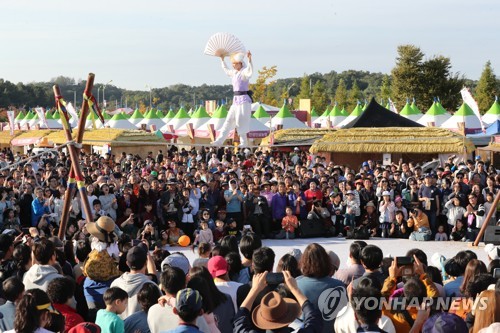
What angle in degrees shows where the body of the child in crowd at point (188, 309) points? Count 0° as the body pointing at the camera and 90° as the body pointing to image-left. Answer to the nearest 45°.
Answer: approximately 180°

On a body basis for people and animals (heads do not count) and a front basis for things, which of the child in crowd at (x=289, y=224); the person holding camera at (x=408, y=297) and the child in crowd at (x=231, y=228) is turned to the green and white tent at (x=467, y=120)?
the person holding camera

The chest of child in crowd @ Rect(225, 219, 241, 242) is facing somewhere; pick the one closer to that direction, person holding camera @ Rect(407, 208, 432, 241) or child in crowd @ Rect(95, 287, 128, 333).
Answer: the child in crowd

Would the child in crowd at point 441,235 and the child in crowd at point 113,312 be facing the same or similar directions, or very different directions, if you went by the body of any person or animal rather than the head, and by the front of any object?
very different directions

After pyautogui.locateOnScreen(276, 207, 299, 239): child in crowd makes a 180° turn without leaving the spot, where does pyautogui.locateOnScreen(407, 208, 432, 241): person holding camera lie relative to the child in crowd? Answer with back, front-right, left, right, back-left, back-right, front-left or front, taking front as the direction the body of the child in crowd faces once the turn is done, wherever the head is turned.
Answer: right

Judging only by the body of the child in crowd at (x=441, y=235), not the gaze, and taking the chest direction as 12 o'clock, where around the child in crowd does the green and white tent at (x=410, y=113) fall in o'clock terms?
The green and white tent is roughly at 6 o'clock from the child in crowd.

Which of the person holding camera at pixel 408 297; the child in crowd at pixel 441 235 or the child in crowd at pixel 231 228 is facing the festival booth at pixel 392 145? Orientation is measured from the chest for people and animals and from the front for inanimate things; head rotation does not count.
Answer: the person holding camera

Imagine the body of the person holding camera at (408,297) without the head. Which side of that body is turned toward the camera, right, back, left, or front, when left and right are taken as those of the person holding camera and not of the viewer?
back

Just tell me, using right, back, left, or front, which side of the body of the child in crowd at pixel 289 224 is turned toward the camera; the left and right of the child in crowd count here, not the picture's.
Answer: front

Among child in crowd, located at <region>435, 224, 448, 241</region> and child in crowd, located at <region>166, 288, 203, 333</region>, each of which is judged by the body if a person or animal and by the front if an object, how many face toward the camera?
1

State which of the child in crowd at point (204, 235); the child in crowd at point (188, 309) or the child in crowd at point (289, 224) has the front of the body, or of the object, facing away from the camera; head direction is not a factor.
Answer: the child in crowd at point (188, 309)

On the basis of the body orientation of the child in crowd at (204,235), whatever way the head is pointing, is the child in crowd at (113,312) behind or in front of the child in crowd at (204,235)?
in front

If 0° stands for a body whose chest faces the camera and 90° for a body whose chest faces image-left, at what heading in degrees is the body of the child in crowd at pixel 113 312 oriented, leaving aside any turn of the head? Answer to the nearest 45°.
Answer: approximately 225°

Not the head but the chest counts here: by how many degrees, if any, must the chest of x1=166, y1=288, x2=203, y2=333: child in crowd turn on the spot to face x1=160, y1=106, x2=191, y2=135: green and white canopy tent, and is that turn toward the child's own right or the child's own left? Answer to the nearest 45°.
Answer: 0° — they already face it

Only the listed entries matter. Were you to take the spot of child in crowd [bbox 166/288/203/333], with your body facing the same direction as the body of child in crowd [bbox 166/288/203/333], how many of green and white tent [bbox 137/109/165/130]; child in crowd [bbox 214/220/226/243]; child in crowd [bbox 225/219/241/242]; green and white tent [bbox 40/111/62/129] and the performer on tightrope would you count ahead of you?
5

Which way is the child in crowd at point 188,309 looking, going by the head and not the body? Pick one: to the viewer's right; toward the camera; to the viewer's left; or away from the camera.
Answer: away from the camera

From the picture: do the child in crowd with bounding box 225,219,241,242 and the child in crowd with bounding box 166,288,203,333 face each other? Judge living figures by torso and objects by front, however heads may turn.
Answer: yes

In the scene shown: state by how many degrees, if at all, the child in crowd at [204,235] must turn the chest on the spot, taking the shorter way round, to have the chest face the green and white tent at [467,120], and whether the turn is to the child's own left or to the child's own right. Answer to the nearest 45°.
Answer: approximately 135° to the child's own left
